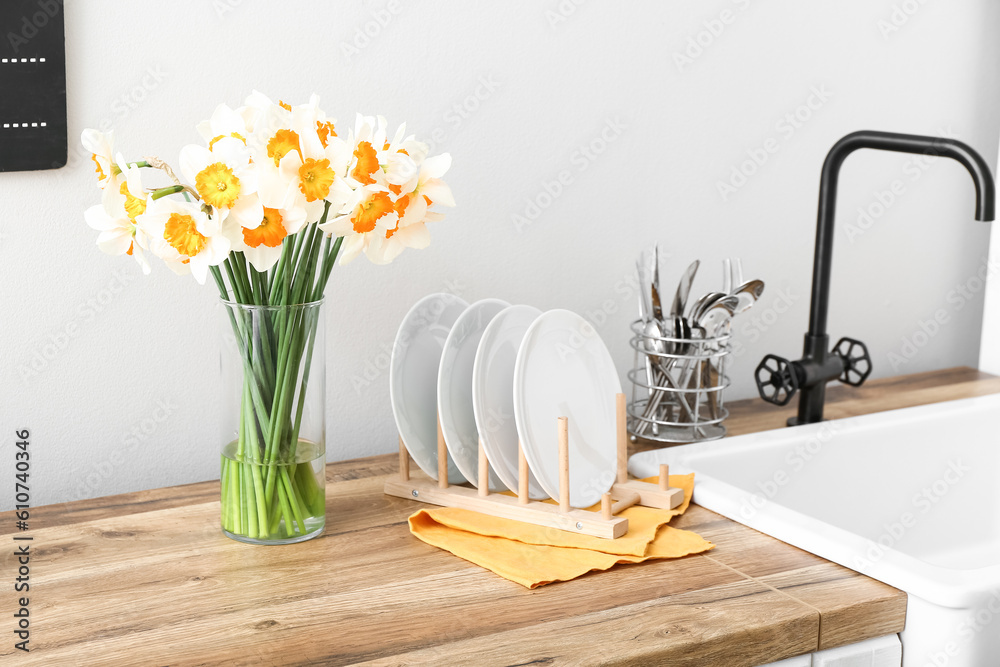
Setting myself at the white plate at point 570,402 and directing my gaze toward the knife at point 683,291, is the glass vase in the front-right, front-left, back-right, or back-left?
back-left

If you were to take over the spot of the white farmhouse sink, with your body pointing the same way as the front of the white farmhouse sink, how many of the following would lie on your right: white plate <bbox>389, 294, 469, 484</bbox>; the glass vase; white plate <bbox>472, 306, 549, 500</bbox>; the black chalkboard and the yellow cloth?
5

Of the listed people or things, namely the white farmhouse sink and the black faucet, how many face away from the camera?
0

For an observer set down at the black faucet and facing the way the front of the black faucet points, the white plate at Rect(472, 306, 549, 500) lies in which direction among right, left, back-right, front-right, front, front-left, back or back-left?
right

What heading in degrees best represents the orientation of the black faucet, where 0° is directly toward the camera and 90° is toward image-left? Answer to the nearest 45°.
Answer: approximately 315°

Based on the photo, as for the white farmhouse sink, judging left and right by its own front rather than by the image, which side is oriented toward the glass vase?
right

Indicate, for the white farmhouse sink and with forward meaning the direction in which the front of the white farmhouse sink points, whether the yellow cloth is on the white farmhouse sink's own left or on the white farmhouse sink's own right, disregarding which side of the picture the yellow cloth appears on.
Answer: on the white farmhouse sink's own right
